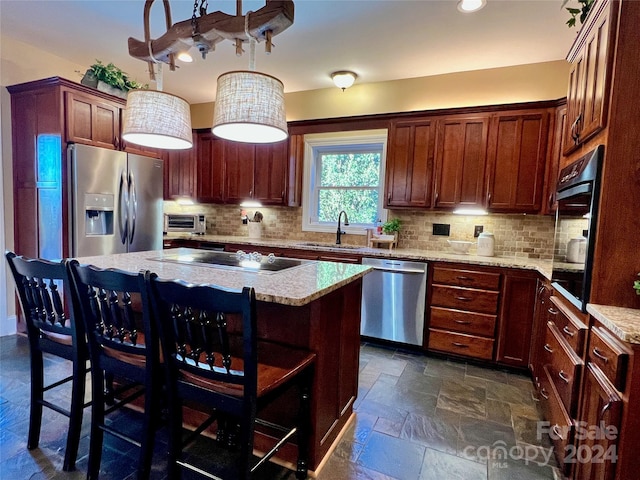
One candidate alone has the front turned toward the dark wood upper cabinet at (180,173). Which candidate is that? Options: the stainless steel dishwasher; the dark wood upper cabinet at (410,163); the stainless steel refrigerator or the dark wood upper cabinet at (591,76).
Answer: the dark wood upper cabinet at (591,76)

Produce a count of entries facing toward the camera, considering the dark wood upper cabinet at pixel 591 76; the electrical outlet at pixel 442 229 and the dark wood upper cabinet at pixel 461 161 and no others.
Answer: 2

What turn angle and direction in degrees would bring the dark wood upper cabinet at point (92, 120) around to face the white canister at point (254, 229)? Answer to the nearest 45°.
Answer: approximately 45° to its left

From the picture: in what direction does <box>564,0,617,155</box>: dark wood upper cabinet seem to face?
to the viewer's left

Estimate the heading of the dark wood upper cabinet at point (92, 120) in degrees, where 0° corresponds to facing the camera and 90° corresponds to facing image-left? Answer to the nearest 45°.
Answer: approximately 315°

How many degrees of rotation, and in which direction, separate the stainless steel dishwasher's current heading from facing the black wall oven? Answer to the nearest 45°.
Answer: approximately 45° to its left

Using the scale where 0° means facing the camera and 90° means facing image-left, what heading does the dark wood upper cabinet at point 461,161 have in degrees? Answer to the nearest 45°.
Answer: approximately 0°

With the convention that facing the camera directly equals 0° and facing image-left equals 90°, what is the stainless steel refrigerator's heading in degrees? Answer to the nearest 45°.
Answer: approximately 315°
